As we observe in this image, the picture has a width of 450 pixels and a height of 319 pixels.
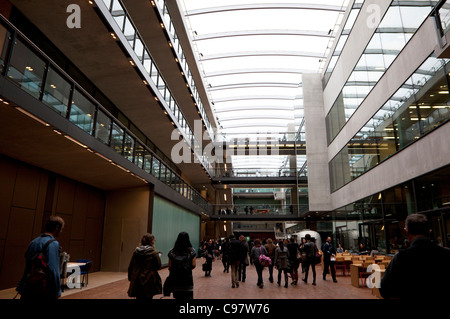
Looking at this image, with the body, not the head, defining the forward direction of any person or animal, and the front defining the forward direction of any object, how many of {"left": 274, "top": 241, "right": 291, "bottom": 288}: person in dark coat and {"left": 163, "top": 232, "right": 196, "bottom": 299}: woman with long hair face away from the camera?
2

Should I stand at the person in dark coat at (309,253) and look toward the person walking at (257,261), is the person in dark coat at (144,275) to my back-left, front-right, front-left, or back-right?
front-left

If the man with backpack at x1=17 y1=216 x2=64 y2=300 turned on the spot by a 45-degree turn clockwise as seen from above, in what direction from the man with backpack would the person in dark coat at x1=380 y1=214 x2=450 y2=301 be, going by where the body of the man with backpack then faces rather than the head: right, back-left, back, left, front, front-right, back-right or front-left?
front-right

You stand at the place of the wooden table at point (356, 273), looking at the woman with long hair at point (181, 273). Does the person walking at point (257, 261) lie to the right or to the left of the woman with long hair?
right

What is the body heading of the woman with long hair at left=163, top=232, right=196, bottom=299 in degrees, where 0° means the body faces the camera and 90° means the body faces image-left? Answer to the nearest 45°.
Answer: approximately 180°

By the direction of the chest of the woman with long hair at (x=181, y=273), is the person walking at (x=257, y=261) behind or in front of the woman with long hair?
in front

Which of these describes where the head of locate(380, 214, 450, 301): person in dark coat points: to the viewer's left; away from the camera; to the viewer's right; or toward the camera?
away from the camera

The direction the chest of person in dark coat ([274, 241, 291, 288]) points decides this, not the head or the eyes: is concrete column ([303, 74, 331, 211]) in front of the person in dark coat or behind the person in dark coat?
in front

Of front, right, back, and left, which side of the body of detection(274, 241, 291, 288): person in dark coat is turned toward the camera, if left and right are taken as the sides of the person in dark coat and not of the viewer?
back

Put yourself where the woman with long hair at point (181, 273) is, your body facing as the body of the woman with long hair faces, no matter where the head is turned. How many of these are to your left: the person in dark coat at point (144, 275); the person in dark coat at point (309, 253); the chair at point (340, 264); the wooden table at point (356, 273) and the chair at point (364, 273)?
1

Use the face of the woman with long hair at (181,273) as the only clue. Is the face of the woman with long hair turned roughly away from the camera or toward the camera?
away from the camera

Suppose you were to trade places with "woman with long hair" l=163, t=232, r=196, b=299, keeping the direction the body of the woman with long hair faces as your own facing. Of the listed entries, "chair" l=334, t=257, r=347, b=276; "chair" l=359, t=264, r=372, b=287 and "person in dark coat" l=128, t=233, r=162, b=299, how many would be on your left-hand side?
1

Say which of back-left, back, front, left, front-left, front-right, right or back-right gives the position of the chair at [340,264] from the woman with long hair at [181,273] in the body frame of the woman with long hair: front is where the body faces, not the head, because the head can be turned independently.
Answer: front-right

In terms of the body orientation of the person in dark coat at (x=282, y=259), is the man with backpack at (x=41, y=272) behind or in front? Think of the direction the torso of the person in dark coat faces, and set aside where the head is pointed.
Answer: behind

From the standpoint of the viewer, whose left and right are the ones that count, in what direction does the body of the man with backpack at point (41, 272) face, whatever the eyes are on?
facing away from the viewer and to the right of the viewer
